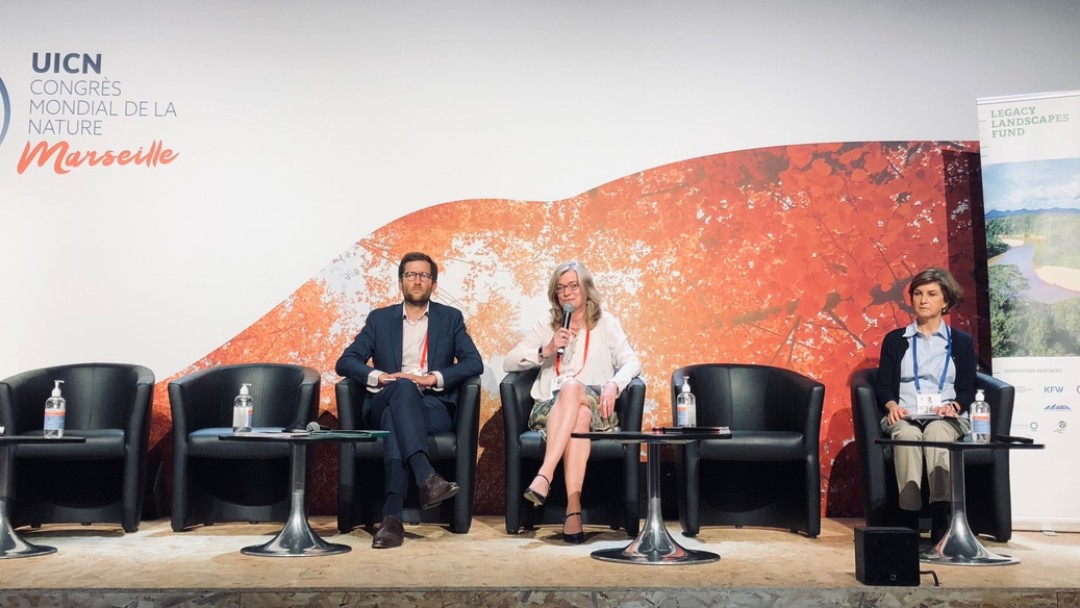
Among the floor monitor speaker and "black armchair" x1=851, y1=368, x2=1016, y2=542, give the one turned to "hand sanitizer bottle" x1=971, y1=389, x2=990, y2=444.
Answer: the black armchair

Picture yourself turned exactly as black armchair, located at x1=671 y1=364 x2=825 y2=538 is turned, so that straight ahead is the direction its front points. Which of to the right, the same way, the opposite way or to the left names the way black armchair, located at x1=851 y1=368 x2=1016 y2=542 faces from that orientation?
the same way

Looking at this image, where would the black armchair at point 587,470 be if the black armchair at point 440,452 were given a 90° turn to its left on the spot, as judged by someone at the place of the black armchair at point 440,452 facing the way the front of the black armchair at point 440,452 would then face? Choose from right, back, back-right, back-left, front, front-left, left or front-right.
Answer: front

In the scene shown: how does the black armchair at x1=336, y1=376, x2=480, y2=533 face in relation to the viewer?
toward the camera

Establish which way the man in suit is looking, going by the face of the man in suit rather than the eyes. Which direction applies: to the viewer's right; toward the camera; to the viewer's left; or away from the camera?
toward the camera

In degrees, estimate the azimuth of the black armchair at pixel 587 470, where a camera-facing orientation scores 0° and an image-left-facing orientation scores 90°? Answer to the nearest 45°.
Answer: approximately 0°

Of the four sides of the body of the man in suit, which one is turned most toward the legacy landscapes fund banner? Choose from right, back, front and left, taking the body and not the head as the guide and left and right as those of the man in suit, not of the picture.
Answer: left

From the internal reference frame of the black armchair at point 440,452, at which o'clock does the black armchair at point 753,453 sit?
the black armchair at point 753,453 is roughly at 9 o'clock from the black armchair at point 440,452.

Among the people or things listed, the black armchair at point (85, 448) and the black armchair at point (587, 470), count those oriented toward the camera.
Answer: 2

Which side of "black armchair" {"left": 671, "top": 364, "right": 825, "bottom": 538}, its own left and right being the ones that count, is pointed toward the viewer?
front
